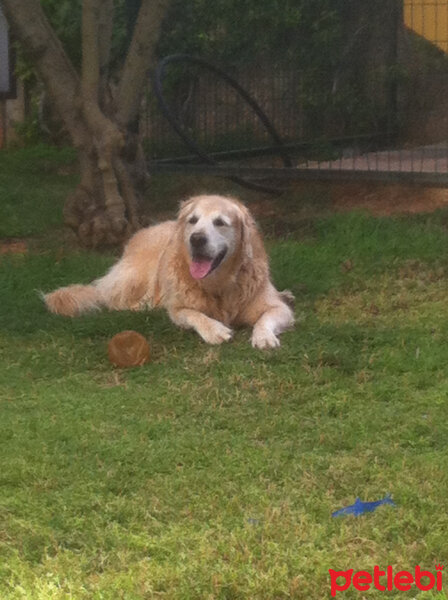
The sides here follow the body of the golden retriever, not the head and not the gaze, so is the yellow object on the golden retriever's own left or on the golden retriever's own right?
on the golden retriever's own left

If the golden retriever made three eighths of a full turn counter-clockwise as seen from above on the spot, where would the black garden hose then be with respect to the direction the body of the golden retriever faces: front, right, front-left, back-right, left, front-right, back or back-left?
front

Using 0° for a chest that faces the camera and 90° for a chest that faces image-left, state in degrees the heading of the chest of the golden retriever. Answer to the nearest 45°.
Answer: approximately 315°

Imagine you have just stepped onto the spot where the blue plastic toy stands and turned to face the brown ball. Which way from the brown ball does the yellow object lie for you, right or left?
right

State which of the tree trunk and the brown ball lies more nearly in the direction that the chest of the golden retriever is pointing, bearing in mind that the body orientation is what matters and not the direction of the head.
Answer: the brown ball

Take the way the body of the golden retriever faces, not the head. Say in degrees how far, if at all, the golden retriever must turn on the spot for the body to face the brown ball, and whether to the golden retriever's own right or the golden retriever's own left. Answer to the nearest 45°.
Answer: approximately 90° to the golden retriever's own right

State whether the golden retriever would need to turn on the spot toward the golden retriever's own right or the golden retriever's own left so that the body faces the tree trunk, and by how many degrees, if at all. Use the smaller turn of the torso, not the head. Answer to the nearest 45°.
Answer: approximately 135° to the golden retriever's own left
